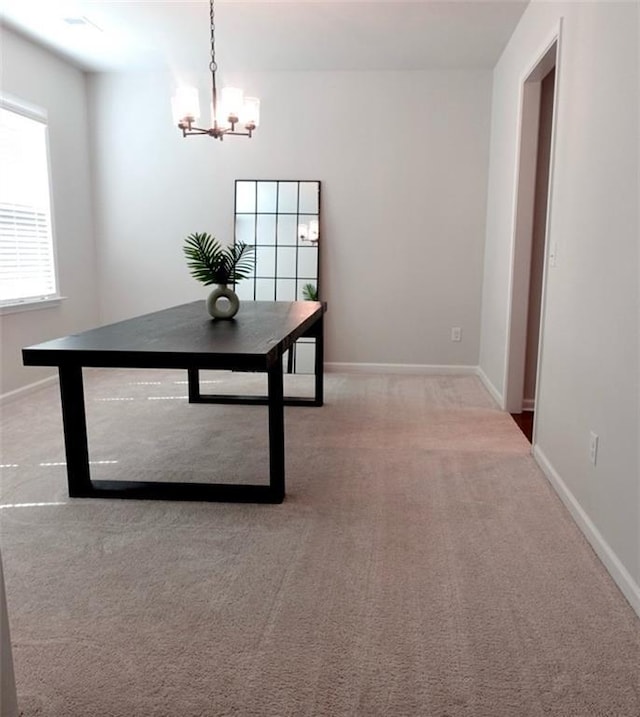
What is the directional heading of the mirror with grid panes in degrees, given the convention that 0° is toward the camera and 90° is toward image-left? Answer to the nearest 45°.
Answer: approximately 0°

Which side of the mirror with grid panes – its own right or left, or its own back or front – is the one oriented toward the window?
right

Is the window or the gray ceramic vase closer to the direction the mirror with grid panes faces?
the gray ceramic vase

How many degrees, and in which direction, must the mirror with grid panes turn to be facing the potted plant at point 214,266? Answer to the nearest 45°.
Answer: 0° — it already faces it

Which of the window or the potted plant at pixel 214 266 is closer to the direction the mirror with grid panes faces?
the potted plant

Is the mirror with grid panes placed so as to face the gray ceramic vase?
yes
